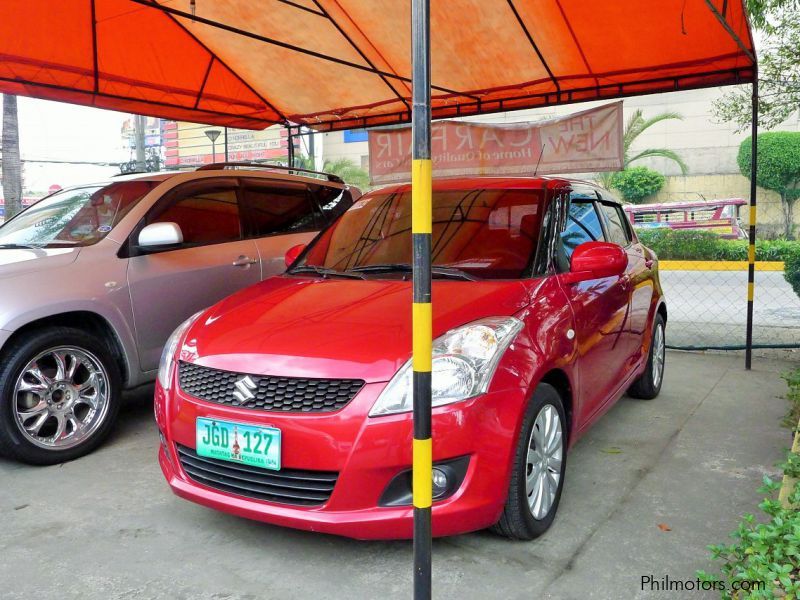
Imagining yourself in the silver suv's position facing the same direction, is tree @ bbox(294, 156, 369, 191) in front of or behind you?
behind

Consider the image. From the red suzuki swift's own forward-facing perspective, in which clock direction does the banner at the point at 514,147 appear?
The banner is roughly at 5 o'clock from the red suzuki swift.

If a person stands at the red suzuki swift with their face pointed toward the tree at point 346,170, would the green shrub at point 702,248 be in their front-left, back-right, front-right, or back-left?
front-right

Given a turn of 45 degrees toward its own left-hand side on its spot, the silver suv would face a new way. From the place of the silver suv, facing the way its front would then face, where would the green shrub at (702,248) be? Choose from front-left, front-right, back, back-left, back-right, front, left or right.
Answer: back-left

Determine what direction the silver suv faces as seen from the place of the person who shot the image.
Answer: facing the viewer and to the left of the viewer

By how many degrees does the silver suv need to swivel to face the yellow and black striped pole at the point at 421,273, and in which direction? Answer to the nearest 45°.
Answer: approximately 45° to its left

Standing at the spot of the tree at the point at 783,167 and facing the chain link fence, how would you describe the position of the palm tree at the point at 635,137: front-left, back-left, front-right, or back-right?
front-right

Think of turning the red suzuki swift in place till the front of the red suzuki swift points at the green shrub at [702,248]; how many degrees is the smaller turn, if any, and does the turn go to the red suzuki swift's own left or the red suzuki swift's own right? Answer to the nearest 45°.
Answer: approximately 180°

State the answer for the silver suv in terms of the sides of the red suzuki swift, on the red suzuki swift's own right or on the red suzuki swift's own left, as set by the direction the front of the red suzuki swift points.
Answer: on the red suzuki swift's own right
